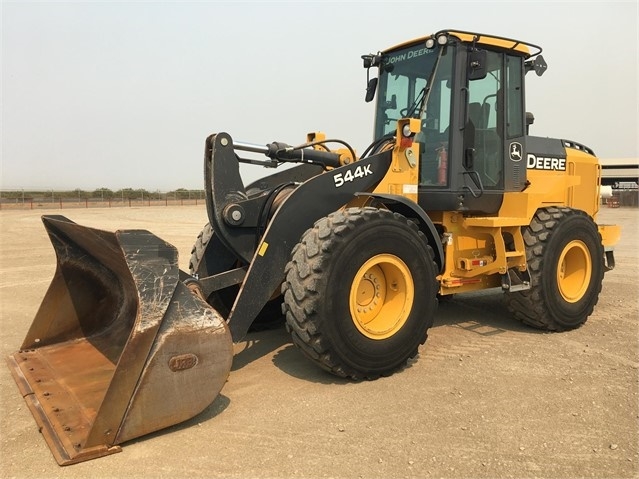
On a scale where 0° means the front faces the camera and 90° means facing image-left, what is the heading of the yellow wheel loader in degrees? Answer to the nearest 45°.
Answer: approximately 45°

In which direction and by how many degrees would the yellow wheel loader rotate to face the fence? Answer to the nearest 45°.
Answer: approximately 90° to its right
